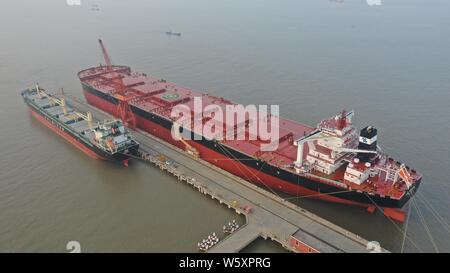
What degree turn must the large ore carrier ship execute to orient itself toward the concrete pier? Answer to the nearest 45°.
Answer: approximately 90° to its left

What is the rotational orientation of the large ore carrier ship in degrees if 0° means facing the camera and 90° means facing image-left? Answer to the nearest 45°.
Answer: approximately 135°
